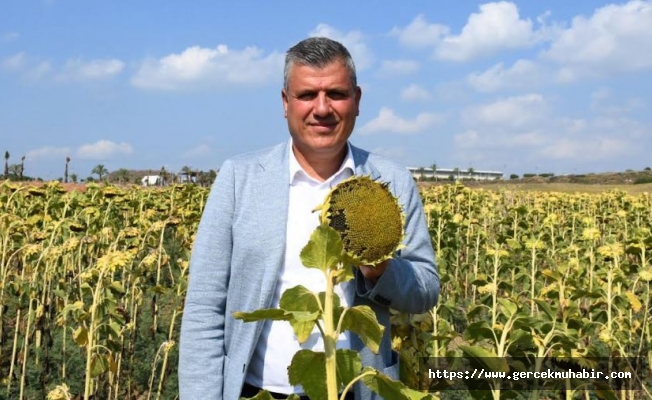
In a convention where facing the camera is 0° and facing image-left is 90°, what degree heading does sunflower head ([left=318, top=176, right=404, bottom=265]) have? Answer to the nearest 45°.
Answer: approximately 0°

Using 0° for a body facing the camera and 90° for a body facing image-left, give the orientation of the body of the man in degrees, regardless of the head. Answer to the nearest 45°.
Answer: approximately 0°
